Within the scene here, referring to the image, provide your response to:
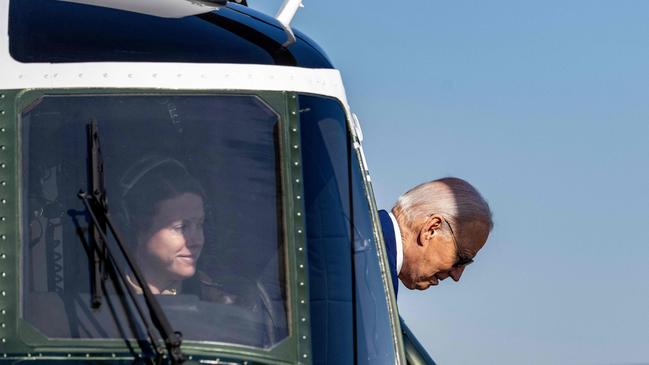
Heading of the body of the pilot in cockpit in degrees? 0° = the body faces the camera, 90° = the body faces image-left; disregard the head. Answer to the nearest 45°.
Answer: approximately 315°

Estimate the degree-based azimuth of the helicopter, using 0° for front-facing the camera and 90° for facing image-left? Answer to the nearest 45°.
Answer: approximately 0°

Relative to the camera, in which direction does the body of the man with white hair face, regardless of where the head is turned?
to the viewer's right

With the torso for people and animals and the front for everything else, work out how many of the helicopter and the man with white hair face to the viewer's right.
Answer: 1

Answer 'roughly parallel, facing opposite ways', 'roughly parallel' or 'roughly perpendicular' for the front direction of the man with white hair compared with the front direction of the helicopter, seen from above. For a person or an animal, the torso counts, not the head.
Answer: roughly perpendicular

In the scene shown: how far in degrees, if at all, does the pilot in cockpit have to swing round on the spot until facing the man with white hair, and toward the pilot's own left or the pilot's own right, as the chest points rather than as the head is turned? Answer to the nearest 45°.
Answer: approximately 90° to the pilot's own left

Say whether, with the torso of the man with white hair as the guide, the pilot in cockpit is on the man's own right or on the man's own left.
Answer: on the man's own right
